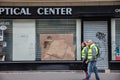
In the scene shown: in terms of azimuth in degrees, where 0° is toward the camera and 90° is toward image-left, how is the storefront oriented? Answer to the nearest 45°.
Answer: approximately 0°
